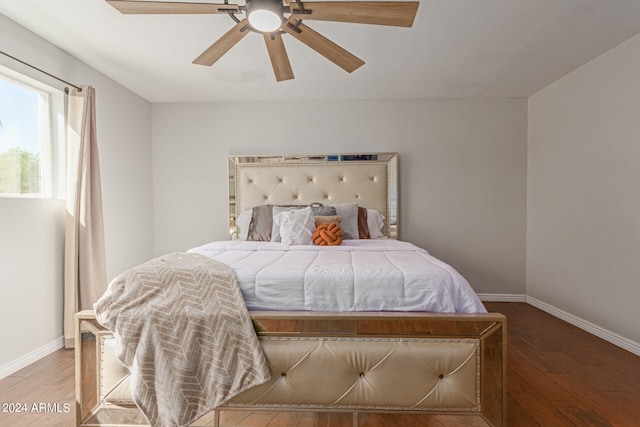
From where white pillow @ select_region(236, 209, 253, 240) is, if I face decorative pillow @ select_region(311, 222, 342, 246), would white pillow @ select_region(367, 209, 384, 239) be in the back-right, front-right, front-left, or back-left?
front-left

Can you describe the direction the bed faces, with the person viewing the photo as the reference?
facing the viewer
